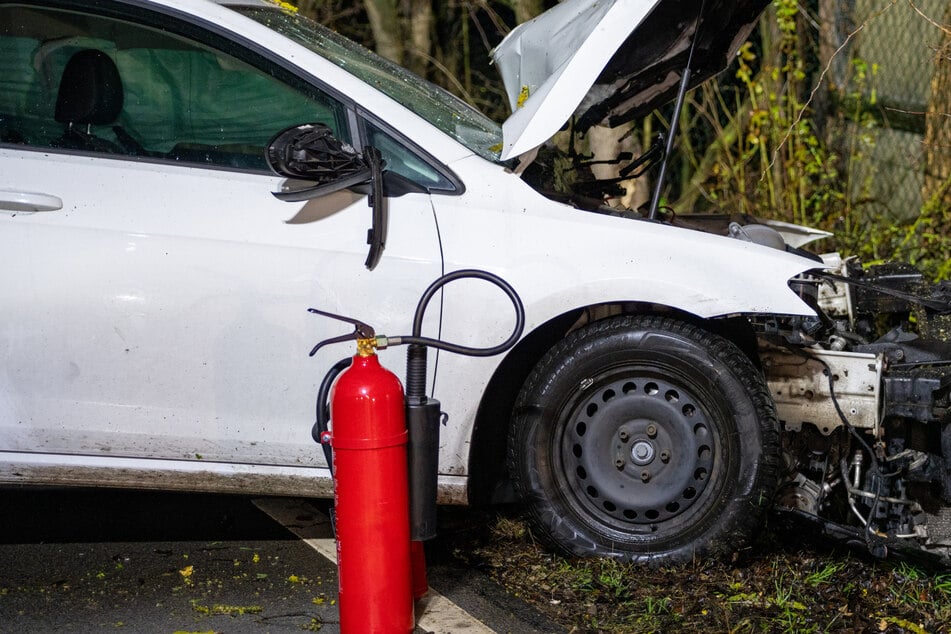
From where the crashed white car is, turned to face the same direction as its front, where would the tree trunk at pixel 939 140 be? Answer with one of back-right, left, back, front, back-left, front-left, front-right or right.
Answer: front-left

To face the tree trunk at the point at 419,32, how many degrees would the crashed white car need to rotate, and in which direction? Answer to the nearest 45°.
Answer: approximately 90° to its left

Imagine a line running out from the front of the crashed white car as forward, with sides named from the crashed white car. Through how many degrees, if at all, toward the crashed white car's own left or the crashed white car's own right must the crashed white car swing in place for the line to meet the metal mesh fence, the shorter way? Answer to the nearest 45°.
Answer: approximately 45° to the crashed white car's own left

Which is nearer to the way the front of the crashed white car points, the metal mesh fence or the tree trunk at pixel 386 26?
the metal mesh fence

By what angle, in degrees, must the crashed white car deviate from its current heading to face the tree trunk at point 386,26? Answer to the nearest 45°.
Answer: approximately 90° to its left

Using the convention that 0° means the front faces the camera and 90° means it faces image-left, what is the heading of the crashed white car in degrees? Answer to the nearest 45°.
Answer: approximately 270°

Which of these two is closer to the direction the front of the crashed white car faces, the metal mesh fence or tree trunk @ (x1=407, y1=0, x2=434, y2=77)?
the metal mesh fence
